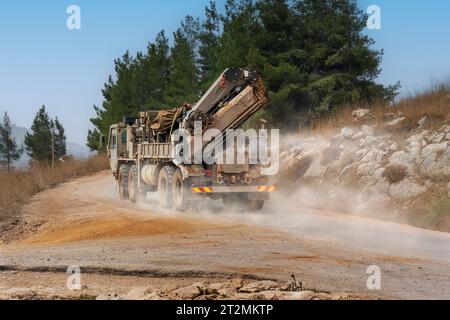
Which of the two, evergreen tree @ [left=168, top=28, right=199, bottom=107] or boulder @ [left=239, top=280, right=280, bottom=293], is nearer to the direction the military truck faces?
the evergreen tree

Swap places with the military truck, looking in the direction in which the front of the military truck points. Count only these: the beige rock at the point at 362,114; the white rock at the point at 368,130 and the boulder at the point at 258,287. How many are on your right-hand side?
2

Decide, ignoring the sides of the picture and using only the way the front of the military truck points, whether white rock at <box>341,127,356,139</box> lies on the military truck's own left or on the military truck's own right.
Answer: on the military truck's own right

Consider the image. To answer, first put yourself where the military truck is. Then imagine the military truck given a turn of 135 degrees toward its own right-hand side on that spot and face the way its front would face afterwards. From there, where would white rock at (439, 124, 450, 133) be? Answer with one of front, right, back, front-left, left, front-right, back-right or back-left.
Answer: front

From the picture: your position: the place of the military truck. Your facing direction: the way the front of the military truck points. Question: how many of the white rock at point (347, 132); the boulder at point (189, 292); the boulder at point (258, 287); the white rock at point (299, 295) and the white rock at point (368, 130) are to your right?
2

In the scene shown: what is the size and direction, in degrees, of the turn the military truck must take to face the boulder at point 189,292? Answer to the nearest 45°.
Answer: approximately 135° to its left

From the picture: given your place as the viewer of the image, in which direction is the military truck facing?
facing away from the viewer and to the left of the viewer

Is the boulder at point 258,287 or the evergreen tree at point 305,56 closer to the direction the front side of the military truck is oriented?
the evergreen tree

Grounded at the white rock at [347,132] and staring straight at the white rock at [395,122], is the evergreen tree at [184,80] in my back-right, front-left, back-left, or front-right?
back-left

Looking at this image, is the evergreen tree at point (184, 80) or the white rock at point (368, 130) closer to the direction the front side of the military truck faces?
the evergreen tree

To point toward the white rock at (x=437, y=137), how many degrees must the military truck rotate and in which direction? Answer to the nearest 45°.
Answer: approximately 135° to its right

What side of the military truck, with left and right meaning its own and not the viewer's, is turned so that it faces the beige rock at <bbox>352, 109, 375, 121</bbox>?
right

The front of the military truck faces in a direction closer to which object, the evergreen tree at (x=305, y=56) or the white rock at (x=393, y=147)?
the evergreen tree
